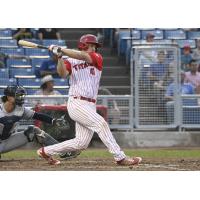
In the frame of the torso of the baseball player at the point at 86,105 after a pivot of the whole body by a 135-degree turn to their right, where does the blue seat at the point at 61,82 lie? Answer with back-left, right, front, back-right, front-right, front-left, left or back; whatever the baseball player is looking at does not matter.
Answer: front-right

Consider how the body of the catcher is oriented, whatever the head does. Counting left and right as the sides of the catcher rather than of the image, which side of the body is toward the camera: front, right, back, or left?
right

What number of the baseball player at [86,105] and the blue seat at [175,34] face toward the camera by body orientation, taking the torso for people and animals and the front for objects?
2

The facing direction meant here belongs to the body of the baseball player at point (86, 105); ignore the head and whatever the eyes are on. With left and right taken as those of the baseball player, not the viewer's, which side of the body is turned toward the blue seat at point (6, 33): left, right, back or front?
back

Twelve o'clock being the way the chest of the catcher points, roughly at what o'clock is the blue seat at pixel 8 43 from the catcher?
The blue seat is roughly at 9 o'clock from the catcher.

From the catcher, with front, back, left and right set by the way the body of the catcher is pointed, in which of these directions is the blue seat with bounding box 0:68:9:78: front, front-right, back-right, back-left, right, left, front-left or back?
left

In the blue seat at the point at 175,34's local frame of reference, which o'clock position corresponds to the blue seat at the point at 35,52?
the blue seat at the point at 35,52 is roughly at 2 o'clock from the blue seat at the point at 175,34.

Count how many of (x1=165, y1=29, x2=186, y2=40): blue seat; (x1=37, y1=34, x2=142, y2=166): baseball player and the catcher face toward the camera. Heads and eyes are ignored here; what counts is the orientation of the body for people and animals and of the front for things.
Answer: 2

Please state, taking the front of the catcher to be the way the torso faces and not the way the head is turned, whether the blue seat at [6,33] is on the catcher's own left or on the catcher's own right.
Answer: on the catcher's own left

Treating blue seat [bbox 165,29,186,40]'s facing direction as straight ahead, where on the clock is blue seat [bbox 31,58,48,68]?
blue seat [bbox 31,58,48,68] is roughly at 2 o'clock from blue seat [bbox 165,29,186,40].
